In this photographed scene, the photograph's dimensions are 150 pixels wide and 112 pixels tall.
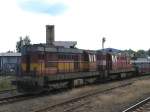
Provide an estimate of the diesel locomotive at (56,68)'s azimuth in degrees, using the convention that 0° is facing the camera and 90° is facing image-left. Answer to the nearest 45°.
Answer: approximately 45°

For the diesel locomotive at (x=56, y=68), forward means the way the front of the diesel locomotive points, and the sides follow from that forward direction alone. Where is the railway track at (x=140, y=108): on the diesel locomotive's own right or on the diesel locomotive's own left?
on the diesel locomotive's own left
